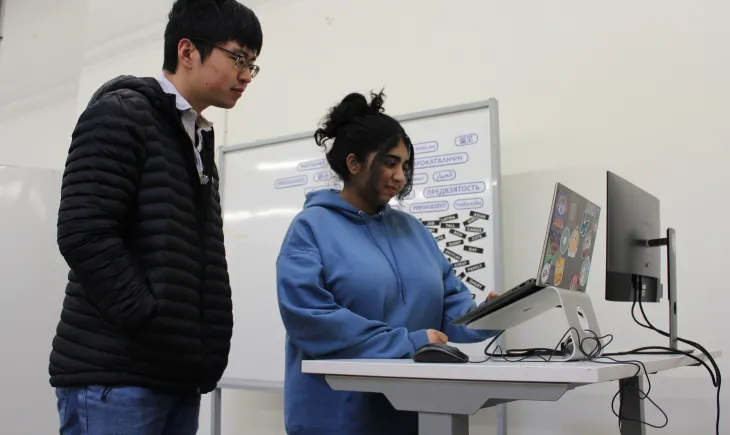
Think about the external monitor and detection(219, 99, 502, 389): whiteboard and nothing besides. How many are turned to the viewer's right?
0

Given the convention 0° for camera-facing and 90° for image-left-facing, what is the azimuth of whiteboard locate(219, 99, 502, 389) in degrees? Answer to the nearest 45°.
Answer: approximately 45°

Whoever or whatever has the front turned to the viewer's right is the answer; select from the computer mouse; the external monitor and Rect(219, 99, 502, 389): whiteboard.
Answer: the computer mouse

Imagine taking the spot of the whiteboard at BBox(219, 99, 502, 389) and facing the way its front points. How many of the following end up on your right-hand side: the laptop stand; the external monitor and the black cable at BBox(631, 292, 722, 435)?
0

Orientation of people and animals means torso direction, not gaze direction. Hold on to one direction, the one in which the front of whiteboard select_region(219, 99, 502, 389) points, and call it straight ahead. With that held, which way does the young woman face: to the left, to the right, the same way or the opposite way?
to the left

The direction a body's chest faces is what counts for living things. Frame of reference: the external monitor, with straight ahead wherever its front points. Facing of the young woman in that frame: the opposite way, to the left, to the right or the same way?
the opposite way

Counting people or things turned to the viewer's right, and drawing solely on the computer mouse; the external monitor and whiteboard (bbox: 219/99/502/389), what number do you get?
1

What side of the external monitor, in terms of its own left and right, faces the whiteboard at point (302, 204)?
front

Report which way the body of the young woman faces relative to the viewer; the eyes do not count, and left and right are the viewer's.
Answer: facing the viewer and to the right of the viewer
